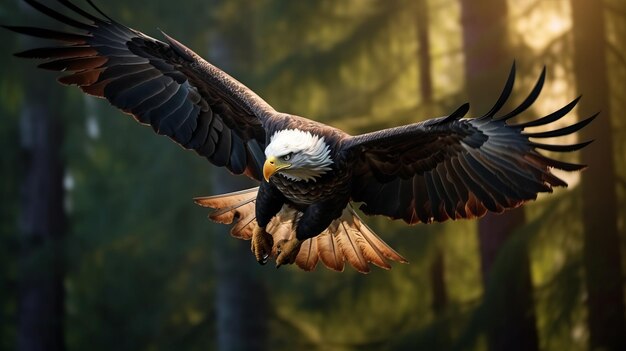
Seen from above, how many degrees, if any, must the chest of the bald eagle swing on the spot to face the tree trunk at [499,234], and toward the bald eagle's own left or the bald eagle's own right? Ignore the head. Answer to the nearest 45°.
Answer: approximately 180°

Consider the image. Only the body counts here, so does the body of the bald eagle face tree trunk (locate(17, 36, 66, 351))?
no

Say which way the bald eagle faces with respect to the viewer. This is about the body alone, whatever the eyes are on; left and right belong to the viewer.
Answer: facing the viewer and to the left of the viewer

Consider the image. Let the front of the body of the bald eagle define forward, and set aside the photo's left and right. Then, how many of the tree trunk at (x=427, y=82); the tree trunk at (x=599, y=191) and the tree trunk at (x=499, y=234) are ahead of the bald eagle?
0

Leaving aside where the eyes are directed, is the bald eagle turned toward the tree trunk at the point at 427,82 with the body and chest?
no

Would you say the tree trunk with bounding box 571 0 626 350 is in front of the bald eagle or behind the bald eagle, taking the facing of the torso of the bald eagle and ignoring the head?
behind
